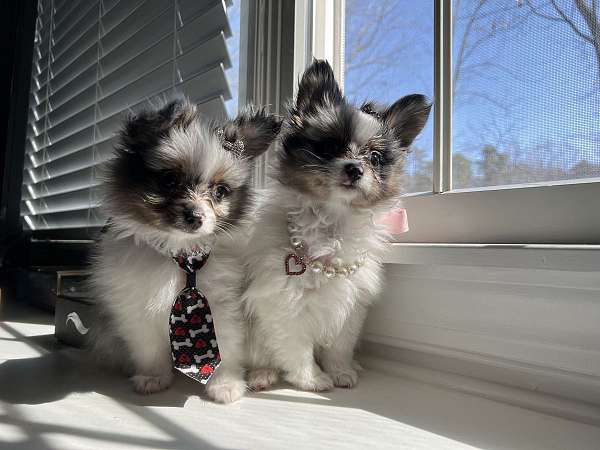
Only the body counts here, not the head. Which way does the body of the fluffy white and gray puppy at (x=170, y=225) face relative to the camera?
toward the camera

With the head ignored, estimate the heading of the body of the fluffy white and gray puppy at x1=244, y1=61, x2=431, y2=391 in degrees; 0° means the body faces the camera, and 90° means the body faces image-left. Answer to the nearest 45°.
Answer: approximately 0°

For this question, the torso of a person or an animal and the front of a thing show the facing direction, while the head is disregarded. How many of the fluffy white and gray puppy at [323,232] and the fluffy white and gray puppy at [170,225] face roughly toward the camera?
2

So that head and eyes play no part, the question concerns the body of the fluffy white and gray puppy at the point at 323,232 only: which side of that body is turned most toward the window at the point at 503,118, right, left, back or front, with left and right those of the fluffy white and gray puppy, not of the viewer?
left
